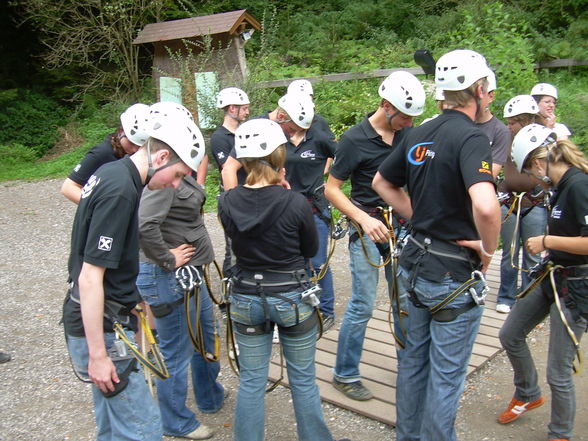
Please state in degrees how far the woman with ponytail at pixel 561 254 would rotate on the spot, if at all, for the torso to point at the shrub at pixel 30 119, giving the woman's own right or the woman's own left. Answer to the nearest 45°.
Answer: approximately 45° to the woman's own right

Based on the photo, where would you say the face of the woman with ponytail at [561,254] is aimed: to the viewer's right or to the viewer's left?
to the viewer's left

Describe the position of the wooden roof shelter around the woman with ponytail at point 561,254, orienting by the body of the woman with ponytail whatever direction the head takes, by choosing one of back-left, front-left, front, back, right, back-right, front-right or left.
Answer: front-right

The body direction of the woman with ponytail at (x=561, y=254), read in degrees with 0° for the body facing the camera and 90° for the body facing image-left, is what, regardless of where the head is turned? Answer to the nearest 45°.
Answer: approximately 90°

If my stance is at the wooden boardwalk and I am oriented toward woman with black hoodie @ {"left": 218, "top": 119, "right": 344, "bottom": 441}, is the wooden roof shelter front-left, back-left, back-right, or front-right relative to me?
back-right

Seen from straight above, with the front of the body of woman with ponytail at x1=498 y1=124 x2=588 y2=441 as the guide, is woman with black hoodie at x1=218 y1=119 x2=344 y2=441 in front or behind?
in front

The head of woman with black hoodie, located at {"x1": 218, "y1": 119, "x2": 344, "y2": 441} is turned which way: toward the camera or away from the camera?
away from the camera

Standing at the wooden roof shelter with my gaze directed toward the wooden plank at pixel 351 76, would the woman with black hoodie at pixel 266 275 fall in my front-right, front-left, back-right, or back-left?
front-right

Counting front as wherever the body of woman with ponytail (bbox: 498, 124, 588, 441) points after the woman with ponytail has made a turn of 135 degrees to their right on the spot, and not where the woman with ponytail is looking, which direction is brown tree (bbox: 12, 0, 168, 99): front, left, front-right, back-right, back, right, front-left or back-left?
left

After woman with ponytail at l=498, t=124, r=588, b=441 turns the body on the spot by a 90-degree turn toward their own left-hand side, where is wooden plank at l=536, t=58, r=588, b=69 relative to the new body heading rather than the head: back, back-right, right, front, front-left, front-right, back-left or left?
back
